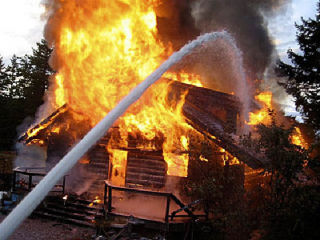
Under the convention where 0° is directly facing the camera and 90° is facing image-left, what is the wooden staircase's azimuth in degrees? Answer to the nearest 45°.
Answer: approximately 45°

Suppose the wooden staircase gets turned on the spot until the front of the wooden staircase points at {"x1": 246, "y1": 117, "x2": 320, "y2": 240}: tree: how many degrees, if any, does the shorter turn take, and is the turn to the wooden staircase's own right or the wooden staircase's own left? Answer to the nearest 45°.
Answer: approximately 90° to the wooden staircase's own left

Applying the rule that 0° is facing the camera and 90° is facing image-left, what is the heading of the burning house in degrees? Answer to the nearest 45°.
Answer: approximately 0°

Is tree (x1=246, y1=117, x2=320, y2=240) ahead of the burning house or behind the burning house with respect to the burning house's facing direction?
ahead

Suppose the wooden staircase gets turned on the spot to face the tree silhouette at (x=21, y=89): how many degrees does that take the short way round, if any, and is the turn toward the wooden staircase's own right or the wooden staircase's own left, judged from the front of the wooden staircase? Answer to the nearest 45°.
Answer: approximately 135° to the wooden staircase's own right

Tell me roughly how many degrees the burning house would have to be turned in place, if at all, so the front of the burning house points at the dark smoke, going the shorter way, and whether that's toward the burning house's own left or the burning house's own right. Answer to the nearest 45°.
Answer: approximately 135° to the burning house's own left

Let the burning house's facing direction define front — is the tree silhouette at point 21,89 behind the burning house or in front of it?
behind
